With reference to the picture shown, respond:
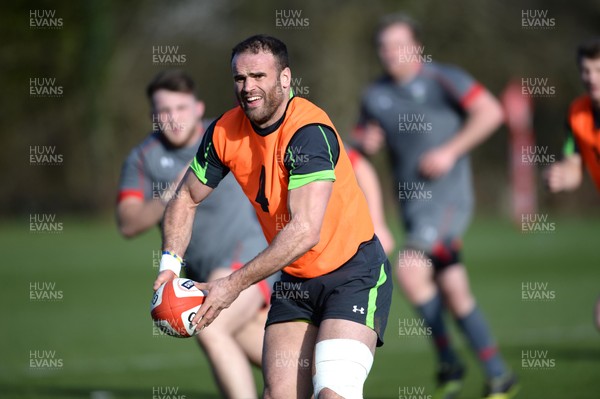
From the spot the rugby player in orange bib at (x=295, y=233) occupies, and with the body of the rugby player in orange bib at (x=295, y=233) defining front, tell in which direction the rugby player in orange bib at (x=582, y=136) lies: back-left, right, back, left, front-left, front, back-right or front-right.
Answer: back

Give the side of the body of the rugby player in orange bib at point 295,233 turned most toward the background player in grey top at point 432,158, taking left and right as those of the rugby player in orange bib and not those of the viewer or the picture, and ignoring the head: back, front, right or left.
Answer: back

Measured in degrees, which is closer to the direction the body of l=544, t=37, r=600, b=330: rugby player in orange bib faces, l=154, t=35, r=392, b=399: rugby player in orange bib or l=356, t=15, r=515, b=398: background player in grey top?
the rugby player in orange bib

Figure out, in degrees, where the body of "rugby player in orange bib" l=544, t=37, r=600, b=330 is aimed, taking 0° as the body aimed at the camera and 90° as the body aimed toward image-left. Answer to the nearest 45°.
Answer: approximately 0°

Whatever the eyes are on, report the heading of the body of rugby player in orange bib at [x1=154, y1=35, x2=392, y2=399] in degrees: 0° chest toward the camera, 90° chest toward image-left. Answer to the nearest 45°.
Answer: approximately 45°
